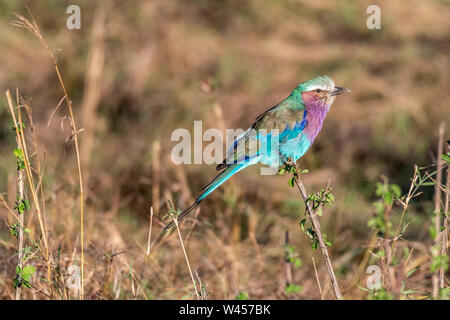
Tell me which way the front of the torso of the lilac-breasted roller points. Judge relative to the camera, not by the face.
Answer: to the viewer's right

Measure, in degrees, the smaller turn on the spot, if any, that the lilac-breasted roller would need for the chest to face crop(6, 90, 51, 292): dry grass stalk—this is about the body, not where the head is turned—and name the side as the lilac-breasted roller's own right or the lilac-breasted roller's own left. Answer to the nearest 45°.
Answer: approximately 135° to the lilac-breasted roller's own right
